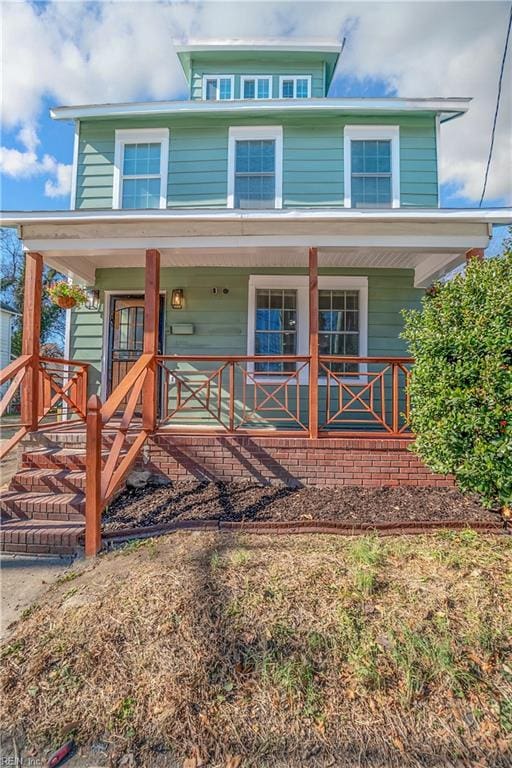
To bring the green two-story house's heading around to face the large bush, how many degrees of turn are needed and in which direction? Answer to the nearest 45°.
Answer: approximately 45° to its left

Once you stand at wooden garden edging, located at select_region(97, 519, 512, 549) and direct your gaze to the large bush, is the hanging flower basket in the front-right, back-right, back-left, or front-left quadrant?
back-left

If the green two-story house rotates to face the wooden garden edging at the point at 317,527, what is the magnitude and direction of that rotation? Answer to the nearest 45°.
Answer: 0° — it already faces it

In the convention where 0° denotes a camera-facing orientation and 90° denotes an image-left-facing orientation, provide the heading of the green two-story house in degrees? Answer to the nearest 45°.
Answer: approximately 0°
